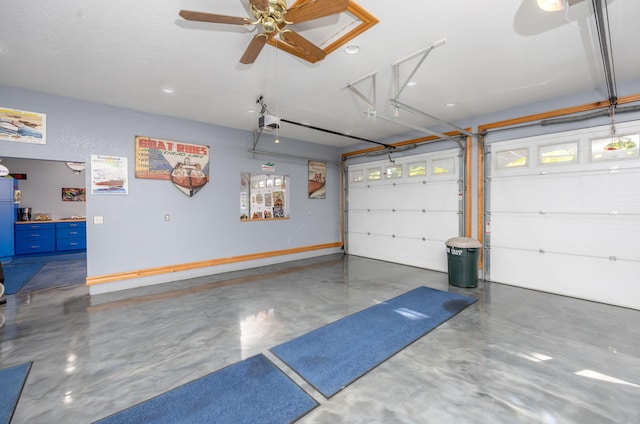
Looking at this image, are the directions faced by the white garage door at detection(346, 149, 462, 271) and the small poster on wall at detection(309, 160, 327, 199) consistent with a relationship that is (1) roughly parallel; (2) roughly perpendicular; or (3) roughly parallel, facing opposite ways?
roughly perpendicular

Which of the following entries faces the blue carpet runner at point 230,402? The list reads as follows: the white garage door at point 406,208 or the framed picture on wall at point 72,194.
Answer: the framed picture on wall

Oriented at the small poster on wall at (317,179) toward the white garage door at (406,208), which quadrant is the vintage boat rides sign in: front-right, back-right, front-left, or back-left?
back-right

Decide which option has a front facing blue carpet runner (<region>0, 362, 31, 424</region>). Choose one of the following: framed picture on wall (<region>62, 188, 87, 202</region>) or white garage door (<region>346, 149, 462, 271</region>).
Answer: the framed picture on wall

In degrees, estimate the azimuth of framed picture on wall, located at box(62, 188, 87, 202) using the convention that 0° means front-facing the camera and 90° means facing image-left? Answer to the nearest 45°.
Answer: approximately 0°

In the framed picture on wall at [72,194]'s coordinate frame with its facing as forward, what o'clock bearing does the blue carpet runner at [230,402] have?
The blue carpet runner is roughly at 12 o'clock from the framed picture on wall.

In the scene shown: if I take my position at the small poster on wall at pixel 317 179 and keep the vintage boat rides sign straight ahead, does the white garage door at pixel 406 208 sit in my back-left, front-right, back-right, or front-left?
back-left

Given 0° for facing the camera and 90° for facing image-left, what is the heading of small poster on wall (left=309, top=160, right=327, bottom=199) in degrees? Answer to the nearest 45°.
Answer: approximately 315°

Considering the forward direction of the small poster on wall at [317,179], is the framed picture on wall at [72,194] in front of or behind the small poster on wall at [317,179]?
behind

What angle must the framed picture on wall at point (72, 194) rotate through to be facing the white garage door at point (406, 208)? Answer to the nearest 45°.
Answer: approximately 45° to its left

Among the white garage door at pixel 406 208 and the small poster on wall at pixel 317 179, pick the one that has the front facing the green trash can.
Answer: the small poster on wall

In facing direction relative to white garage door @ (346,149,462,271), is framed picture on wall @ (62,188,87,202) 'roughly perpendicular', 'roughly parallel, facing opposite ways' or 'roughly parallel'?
roughly perpendicular

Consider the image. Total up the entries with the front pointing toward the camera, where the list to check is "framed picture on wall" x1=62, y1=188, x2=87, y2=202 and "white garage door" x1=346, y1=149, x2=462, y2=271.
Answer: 2

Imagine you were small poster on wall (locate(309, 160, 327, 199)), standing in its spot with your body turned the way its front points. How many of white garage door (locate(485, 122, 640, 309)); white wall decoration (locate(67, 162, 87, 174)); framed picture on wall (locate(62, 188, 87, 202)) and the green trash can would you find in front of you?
2
